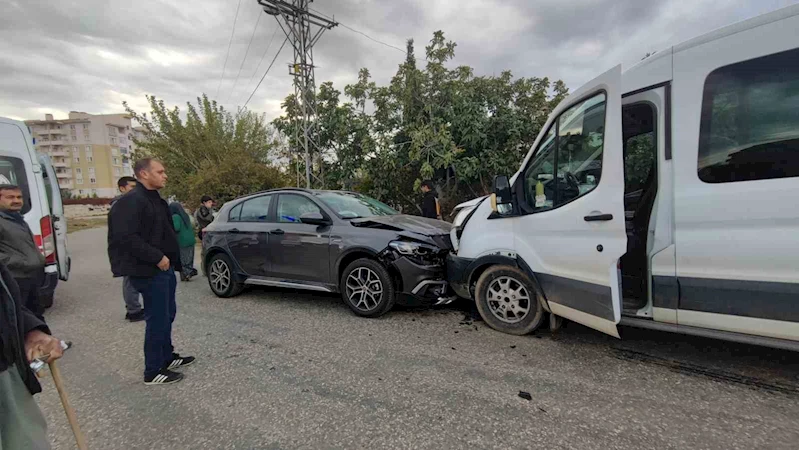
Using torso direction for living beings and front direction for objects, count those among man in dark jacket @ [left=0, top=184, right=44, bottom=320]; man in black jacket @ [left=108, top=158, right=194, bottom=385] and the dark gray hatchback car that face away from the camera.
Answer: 0

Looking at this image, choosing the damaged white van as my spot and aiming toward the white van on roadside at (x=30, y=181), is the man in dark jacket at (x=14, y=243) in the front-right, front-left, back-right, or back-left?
front-left

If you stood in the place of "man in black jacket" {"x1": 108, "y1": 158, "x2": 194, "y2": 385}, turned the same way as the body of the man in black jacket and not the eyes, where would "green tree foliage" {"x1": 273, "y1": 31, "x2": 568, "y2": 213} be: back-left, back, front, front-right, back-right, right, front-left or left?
front-left

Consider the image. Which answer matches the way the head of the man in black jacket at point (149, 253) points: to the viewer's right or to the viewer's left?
to the viewer's right

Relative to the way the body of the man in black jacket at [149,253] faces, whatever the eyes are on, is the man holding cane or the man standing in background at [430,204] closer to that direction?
the man standing in background

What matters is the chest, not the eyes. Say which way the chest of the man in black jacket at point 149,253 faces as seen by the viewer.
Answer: to the viewer's right

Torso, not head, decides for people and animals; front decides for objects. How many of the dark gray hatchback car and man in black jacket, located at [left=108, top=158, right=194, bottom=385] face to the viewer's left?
0

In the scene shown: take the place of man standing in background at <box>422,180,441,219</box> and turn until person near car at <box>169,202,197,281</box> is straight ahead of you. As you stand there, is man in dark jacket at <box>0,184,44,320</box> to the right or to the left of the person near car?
left

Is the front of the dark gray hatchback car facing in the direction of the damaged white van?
yes

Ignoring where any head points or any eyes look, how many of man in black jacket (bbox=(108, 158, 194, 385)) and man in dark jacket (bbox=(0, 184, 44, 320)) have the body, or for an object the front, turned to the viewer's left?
0

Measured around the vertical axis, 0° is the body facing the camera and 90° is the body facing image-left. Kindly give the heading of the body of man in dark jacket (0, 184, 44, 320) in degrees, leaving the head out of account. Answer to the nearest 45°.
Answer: approximately 315°

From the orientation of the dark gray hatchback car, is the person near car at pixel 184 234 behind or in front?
behind

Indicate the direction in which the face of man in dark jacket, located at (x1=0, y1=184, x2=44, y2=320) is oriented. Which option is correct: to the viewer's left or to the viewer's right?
to the viewer's right

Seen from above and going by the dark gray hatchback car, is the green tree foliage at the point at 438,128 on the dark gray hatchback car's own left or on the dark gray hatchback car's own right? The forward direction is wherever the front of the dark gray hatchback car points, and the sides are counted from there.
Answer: on the dark gray hatchback car's own left
